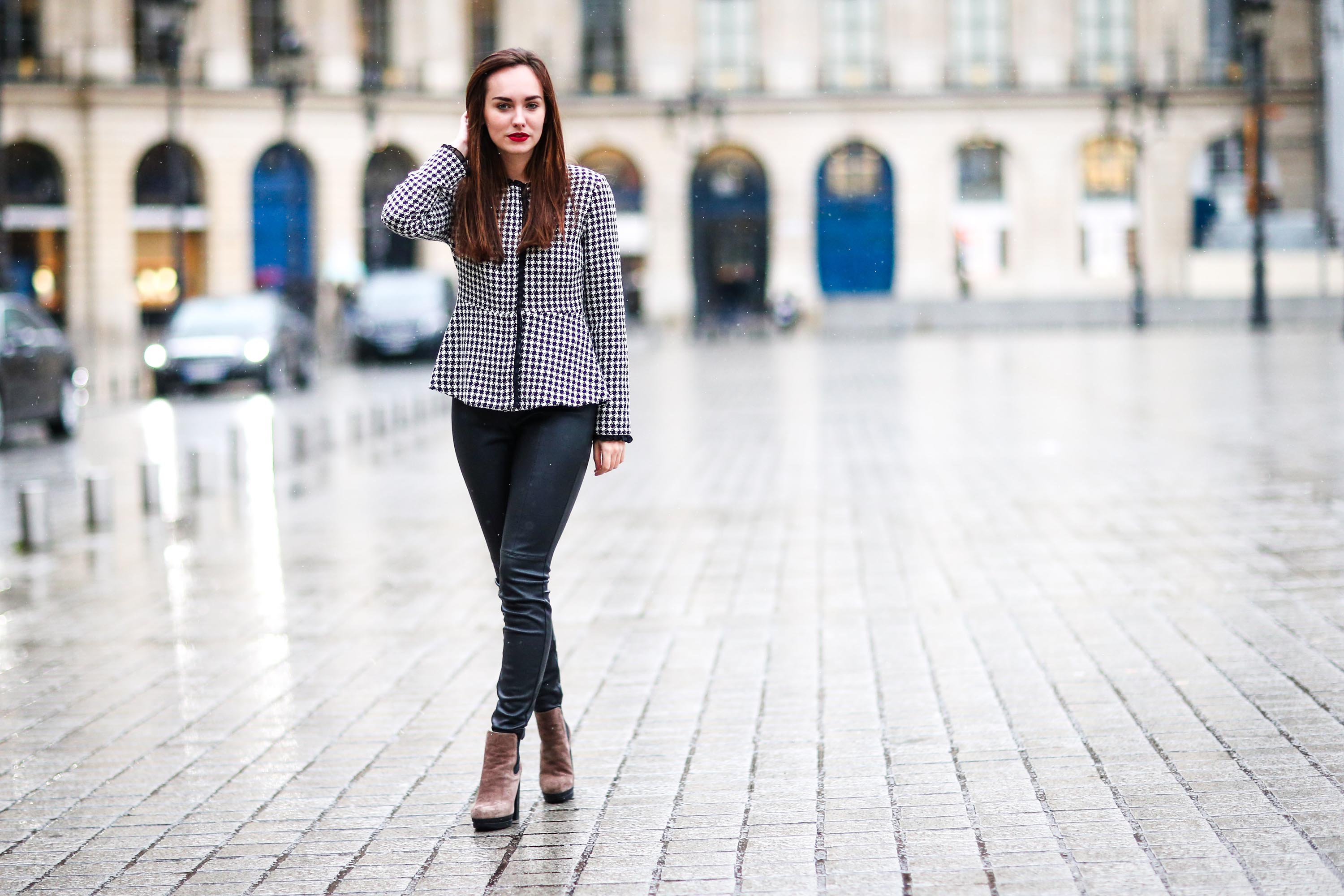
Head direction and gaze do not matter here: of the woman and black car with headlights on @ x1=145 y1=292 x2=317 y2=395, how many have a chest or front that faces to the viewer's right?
0

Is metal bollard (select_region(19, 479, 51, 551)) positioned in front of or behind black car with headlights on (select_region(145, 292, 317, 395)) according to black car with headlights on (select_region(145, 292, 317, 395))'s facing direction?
in front

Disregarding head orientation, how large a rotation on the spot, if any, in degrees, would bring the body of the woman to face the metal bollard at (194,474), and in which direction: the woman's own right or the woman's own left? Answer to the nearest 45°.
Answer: approximately 180°

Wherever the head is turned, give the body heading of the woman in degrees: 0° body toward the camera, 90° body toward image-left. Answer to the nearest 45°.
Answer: approximately 0°

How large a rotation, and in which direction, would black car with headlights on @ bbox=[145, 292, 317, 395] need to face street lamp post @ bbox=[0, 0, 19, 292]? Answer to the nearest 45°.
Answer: approximately 135° to its right

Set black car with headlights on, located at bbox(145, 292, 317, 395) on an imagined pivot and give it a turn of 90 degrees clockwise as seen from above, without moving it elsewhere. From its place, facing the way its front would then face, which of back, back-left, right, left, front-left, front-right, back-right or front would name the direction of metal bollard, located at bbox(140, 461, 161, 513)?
back-left

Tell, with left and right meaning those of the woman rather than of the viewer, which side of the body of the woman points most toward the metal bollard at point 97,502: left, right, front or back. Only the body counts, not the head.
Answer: back

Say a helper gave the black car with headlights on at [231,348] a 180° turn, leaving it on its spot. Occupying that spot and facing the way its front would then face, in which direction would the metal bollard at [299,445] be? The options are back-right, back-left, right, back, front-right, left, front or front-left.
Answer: back-right

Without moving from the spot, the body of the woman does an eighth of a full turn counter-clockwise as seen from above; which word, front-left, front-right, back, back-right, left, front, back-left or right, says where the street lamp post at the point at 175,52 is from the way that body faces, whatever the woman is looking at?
back-left

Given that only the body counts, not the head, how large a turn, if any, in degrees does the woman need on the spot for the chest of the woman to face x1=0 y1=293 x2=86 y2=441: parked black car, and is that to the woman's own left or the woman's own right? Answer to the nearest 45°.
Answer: approximately 180°

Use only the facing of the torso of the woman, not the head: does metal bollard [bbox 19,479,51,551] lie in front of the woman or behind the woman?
behind

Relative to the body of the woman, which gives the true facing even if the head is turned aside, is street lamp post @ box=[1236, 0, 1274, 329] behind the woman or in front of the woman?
behind
